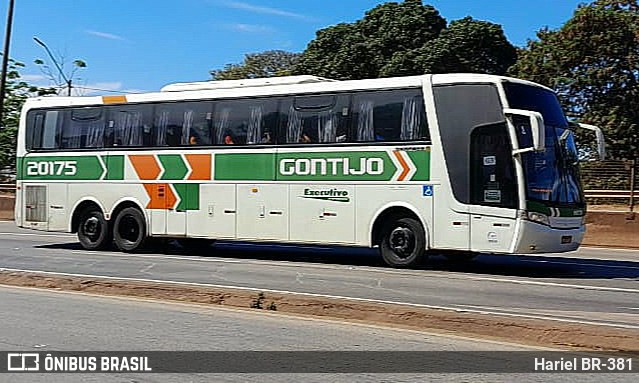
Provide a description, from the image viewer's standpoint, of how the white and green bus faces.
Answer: facing the viewer and to the right of the viewer

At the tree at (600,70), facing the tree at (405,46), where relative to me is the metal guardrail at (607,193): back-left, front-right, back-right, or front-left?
back-left

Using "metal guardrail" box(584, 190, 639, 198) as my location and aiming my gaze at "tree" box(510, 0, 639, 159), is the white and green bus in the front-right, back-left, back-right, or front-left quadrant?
back-left

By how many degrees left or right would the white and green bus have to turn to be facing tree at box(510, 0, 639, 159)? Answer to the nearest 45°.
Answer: approximately 90° to its left

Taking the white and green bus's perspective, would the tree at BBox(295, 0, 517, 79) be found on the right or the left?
on its left

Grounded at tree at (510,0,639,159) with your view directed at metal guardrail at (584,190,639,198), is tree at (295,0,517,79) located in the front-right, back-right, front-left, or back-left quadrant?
back-right

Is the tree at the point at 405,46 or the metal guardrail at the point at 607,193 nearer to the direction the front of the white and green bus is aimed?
the metal guardrail

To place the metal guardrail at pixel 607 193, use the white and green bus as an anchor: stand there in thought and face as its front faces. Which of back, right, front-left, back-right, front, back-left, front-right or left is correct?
left
